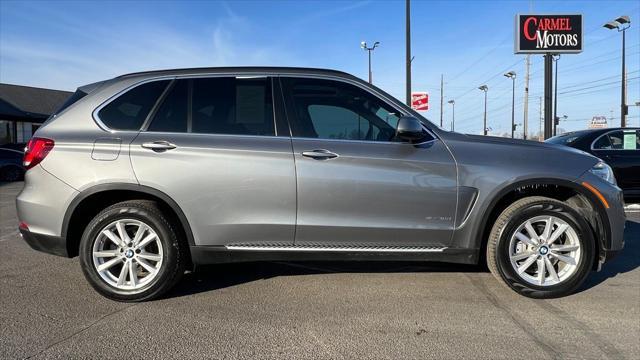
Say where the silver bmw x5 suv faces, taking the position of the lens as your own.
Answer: facing to the right of the viewer

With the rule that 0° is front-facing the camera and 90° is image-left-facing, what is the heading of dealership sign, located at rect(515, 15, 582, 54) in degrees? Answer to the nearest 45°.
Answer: approximately 0°

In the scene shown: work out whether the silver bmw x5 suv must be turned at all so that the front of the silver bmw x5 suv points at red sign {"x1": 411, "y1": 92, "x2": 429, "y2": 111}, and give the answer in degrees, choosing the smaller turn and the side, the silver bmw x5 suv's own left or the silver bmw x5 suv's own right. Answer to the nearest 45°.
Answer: approximately 90° to the silver bmw x5 suv's own left
